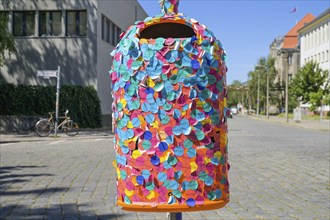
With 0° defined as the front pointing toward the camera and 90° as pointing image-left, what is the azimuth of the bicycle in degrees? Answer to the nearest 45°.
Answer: approximately 270°

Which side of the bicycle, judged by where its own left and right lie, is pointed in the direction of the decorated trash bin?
right

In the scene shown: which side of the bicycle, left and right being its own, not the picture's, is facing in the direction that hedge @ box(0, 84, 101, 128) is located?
left
